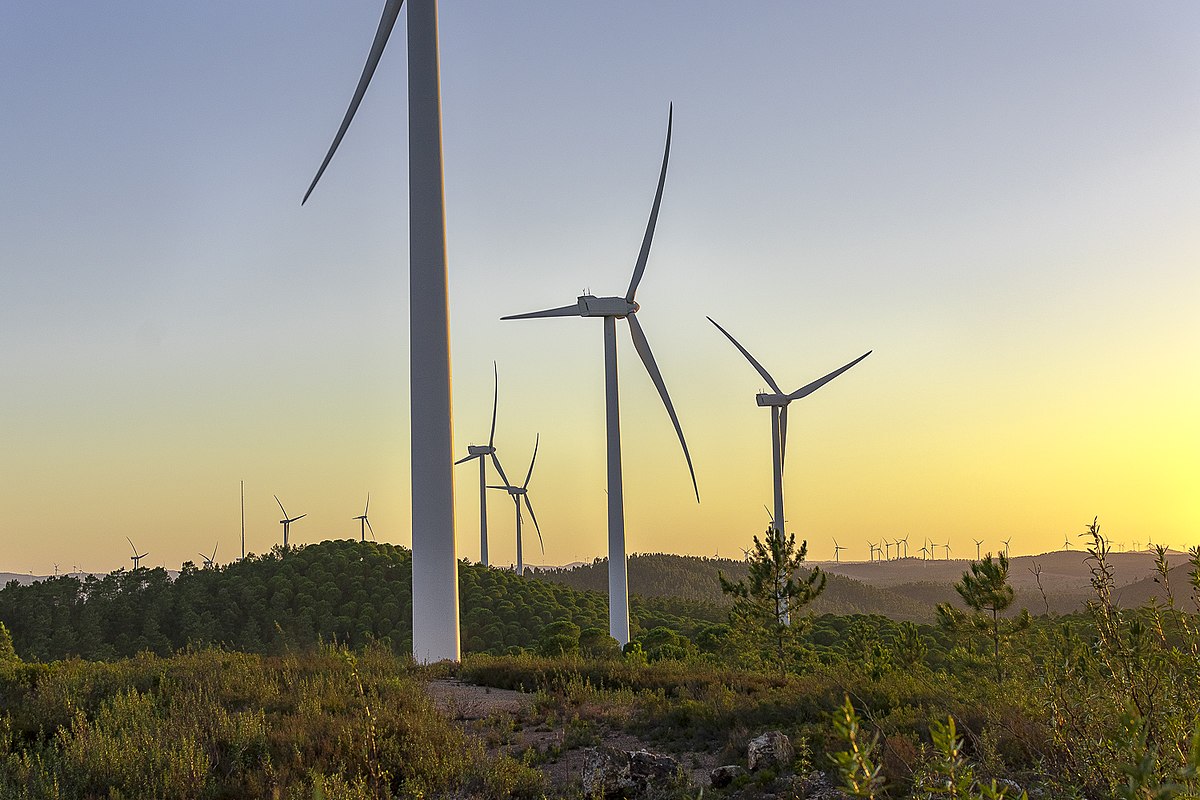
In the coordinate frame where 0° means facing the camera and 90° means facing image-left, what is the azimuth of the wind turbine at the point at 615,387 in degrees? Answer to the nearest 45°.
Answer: approximately 225°

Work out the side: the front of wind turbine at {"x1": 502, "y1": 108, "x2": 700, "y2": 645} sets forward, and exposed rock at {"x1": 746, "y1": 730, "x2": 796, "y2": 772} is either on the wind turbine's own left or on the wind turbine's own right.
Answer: on the wind turbine's own right

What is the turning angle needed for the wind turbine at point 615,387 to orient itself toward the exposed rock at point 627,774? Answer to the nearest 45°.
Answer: approximately 135° to its right

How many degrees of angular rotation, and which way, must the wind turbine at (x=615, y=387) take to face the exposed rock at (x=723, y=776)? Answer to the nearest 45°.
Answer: approximately 135° to its right

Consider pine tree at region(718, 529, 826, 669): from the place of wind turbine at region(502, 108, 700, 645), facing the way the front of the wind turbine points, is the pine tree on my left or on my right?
on my right

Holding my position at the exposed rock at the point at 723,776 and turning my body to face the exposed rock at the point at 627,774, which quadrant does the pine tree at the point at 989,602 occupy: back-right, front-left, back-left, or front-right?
back-right
